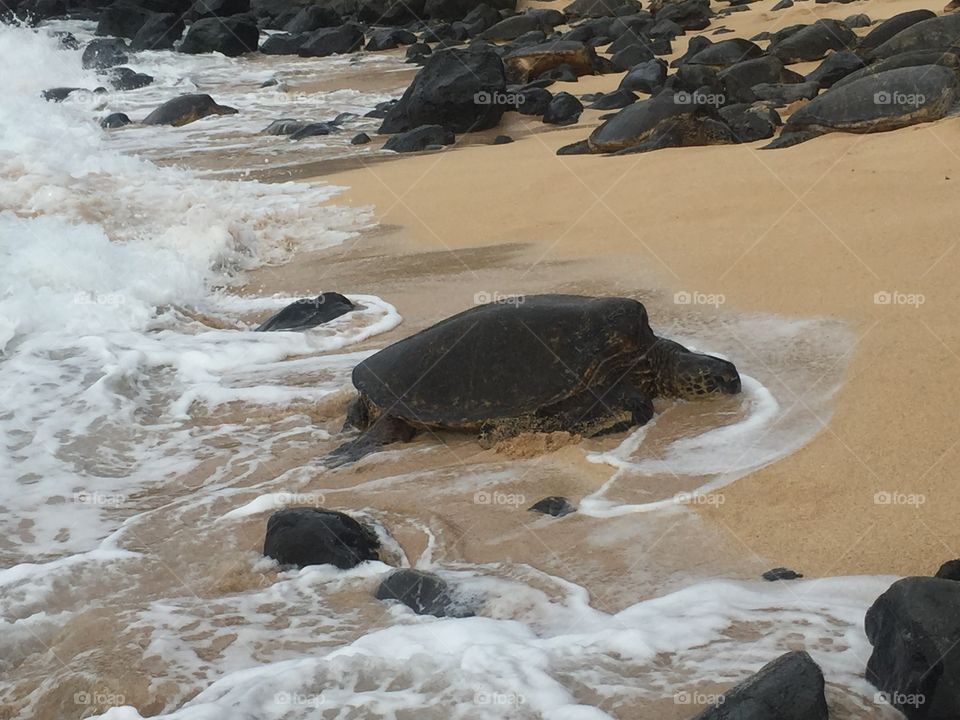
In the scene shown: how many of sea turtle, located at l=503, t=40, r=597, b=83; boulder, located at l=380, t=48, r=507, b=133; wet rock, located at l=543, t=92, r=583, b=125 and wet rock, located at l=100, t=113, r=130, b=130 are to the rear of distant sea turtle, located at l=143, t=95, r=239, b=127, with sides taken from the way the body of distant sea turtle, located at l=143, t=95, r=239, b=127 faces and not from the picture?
1

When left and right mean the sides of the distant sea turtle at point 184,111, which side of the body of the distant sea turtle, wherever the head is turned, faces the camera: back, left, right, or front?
right

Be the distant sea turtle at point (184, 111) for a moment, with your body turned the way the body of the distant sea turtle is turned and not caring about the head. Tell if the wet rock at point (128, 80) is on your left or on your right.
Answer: on your left

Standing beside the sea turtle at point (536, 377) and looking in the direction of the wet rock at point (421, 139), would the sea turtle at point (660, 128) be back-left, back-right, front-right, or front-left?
front-right

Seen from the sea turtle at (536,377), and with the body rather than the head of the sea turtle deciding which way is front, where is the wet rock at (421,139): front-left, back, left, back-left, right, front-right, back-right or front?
left

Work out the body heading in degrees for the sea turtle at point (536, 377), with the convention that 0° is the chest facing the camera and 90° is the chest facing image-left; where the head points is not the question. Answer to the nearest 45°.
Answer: approximately 270°
